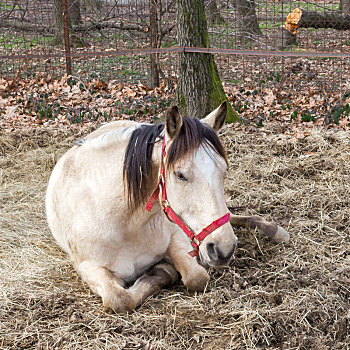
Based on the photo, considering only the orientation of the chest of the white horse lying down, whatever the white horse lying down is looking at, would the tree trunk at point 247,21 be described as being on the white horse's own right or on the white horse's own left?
on the white horse's own left

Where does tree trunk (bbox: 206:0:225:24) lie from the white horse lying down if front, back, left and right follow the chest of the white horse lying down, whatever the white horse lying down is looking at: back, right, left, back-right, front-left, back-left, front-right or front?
back-left

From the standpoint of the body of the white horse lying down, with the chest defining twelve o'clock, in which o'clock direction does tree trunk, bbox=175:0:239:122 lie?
The tree trunk is roughly at 8 o'clock from the white horse lying down.

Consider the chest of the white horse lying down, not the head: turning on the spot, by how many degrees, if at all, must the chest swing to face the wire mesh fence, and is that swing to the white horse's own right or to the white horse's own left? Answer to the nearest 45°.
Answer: approximately 135° to the white horse's own left

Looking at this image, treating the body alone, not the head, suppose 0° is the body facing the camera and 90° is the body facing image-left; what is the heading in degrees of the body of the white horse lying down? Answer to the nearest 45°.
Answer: approximately 315°
